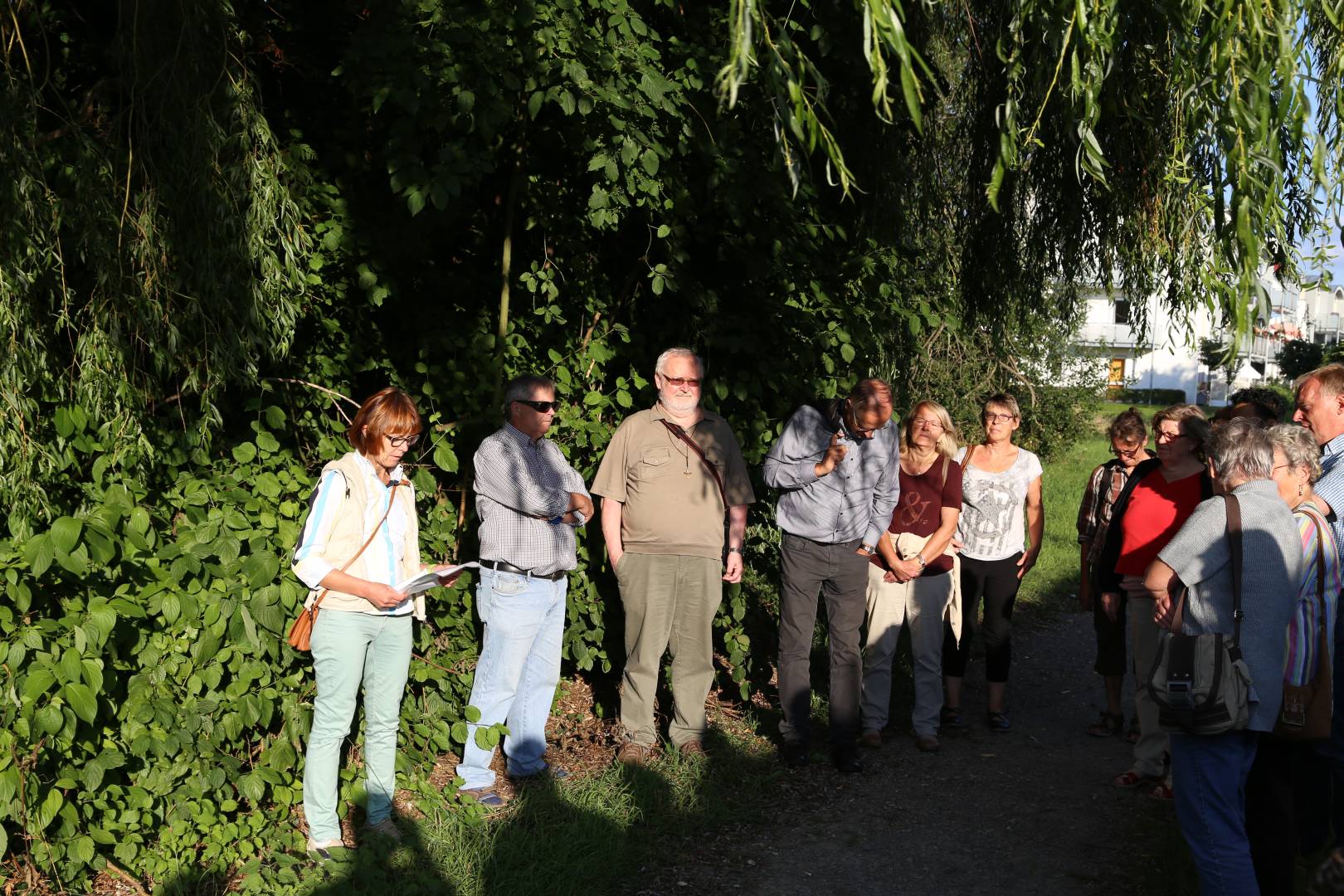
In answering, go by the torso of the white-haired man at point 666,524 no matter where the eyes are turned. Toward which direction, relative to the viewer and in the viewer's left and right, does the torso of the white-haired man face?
facing the viewer

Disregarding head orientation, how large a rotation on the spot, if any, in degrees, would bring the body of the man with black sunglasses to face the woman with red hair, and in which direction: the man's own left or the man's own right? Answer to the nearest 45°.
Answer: approximately 90° to the man's own right

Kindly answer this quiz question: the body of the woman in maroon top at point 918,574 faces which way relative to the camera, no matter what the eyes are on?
toward the camera

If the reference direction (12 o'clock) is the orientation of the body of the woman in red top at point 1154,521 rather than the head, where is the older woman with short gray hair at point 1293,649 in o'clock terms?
The older woman with short gray hair is roughly at 10 o'clock from the woman in red top.

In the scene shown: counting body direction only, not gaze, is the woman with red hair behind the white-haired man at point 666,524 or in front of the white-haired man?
in front

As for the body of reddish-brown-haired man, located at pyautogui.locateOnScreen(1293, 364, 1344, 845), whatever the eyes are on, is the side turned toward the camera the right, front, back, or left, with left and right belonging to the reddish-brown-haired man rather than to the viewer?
left

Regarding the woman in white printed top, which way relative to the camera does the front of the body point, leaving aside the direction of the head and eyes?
toward the camera

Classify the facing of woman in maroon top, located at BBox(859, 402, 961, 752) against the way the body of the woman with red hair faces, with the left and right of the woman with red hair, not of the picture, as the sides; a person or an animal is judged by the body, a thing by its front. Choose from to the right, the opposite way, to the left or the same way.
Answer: to the right

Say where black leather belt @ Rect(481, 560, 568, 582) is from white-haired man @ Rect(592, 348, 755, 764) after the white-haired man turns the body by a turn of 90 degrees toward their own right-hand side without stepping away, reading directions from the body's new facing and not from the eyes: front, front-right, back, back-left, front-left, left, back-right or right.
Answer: front-left

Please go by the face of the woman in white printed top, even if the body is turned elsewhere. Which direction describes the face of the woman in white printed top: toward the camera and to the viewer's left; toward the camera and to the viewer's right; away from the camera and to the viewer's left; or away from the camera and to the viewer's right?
toward the camera and to the viewer's left

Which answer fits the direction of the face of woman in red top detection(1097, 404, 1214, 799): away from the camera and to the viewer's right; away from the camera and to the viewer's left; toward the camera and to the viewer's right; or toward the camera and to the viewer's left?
toward the camera and to the viewer's left

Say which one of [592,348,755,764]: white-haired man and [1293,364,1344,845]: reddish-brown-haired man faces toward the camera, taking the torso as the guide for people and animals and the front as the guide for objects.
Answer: [592,348,755,764]: white-haired man

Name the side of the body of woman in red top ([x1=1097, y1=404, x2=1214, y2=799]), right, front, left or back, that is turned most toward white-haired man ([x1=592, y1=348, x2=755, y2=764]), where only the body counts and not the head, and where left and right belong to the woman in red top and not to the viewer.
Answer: front

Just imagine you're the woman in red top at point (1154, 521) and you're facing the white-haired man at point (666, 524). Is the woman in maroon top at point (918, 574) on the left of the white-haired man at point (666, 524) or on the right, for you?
right

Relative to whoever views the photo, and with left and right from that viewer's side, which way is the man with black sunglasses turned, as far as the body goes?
facing the viewer and to the right of the viewer

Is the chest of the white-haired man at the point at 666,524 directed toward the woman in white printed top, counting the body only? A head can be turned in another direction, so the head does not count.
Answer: no

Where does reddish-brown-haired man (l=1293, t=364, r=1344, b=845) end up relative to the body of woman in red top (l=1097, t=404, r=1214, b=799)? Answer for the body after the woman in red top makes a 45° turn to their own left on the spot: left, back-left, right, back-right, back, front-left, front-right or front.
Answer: front-left

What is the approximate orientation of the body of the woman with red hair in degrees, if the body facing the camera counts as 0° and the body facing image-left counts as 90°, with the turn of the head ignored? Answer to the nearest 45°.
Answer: approximately 315°

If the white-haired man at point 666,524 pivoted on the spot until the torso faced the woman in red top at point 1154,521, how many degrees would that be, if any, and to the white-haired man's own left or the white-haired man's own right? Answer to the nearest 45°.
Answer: approximately 90° to the white-haired man's own left
